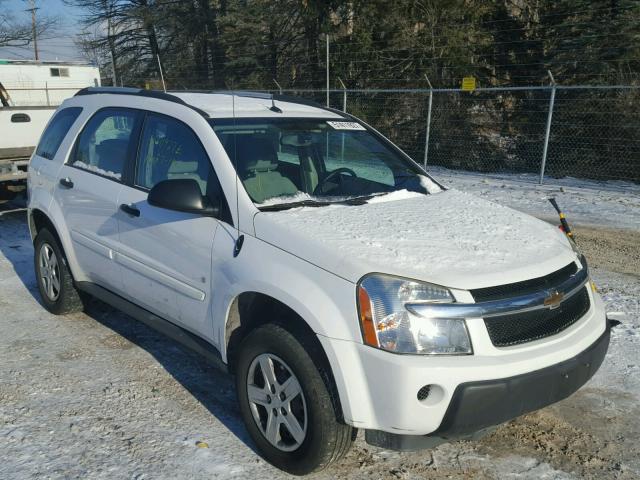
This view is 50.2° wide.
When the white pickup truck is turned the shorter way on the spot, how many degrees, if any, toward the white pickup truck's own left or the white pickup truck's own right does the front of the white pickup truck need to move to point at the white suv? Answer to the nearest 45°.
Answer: approximately 180°

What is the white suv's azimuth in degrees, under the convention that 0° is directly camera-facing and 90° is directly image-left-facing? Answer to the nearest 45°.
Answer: approximately 315°

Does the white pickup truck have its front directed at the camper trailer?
yes

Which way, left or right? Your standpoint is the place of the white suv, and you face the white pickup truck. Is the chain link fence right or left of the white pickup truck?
right

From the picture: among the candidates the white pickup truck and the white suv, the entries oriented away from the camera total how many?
1

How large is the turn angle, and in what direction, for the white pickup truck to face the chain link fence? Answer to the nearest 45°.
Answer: approximately 90° to its right

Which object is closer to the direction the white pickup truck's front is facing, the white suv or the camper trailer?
the camper trailer

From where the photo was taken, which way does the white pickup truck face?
away from the camera

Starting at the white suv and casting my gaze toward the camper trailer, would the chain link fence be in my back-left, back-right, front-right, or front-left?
front-right

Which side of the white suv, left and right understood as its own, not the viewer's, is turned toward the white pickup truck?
back

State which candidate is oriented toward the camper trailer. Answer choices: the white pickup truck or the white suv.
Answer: the white pickup truck

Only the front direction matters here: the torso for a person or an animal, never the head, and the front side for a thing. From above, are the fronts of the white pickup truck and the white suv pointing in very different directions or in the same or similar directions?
very different directions
